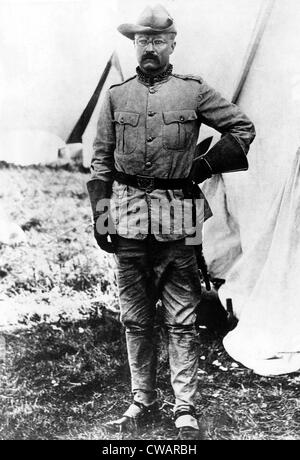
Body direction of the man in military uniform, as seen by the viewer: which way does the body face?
toward the camera
